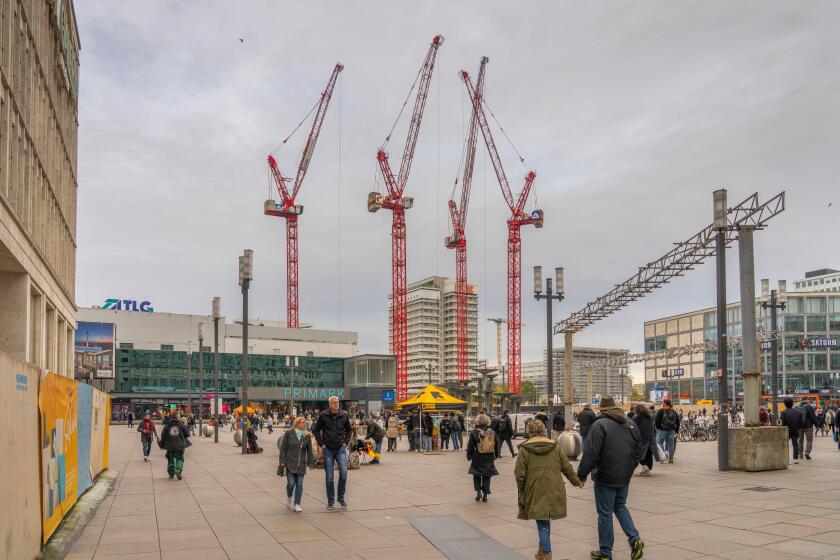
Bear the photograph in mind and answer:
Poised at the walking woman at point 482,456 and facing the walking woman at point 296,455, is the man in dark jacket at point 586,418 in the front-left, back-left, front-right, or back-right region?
back-right

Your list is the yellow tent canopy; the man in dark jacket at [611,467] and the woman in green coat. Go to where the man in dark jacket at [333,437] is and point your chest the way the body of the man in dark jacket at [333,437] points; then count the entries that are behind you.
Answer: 1

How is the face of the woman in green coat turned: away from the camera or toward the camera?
away from the camera

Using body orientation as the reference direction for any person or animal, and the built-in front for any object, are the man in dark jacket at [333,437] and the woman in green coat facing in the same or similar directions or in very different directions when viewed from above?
very different directions

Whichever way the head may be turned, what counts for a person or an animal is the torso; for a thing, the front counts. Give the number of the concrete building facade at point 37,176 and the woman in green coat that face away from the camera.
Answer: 1

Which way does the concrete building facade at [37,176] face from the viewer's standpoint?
to the viewer's right

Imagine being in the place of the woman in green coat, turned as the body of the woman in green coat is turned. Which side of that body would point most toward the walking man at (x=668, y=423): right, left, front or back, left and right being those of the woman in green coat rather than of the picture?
front

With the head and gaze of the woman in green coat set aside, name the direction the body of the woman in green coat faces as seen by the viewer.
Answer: away from the camera
